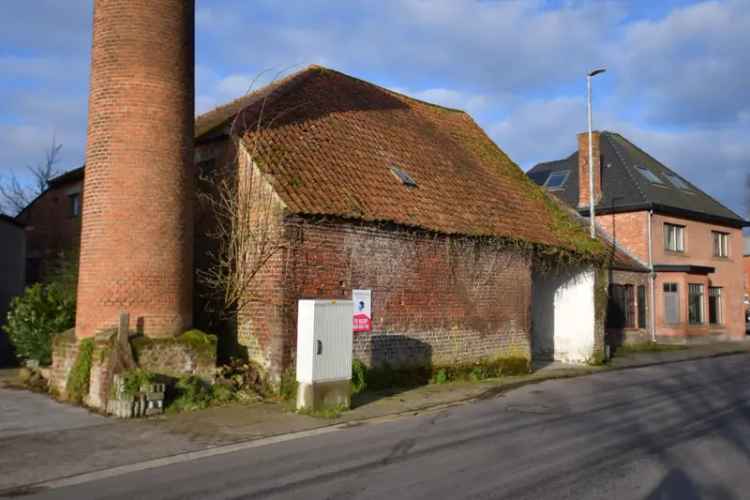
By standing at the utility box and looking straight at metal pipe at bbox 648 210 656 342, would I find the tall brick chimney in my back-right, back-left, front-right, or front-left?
back-left

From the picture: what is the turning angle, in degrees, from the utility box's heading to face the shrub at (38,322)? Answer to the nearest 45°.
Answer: approximately 180°

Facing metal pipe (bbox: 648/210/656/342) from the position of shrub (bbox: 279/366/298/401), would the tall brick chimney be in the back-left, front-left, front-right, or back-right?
back-left

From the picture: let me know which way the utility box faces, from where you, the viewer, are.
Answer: facing the viewer and to the right of the viewer

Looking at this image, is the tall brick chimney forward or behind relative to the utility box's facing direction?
behind

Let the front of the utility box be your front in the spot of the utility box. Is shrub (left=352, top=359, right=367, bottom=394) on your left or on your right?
on your left

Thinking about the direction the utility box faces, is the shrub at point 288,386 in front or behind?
behind

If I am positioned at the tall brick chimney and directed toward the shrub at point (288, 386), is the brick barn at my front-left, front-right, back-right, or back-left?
front-left

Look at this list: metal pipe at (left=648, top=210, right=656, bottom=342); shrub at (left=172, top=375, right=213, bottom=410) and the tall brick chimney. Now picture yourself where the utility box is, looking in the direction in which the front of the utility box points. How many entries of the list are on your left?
1

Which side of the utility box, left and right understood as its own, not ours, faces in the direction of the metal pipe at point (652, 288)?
left

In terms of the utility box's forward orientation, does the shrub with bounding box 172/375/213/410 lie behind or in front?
behind

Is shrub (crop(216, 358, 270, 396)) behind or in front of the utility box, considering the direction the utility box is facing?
behind
